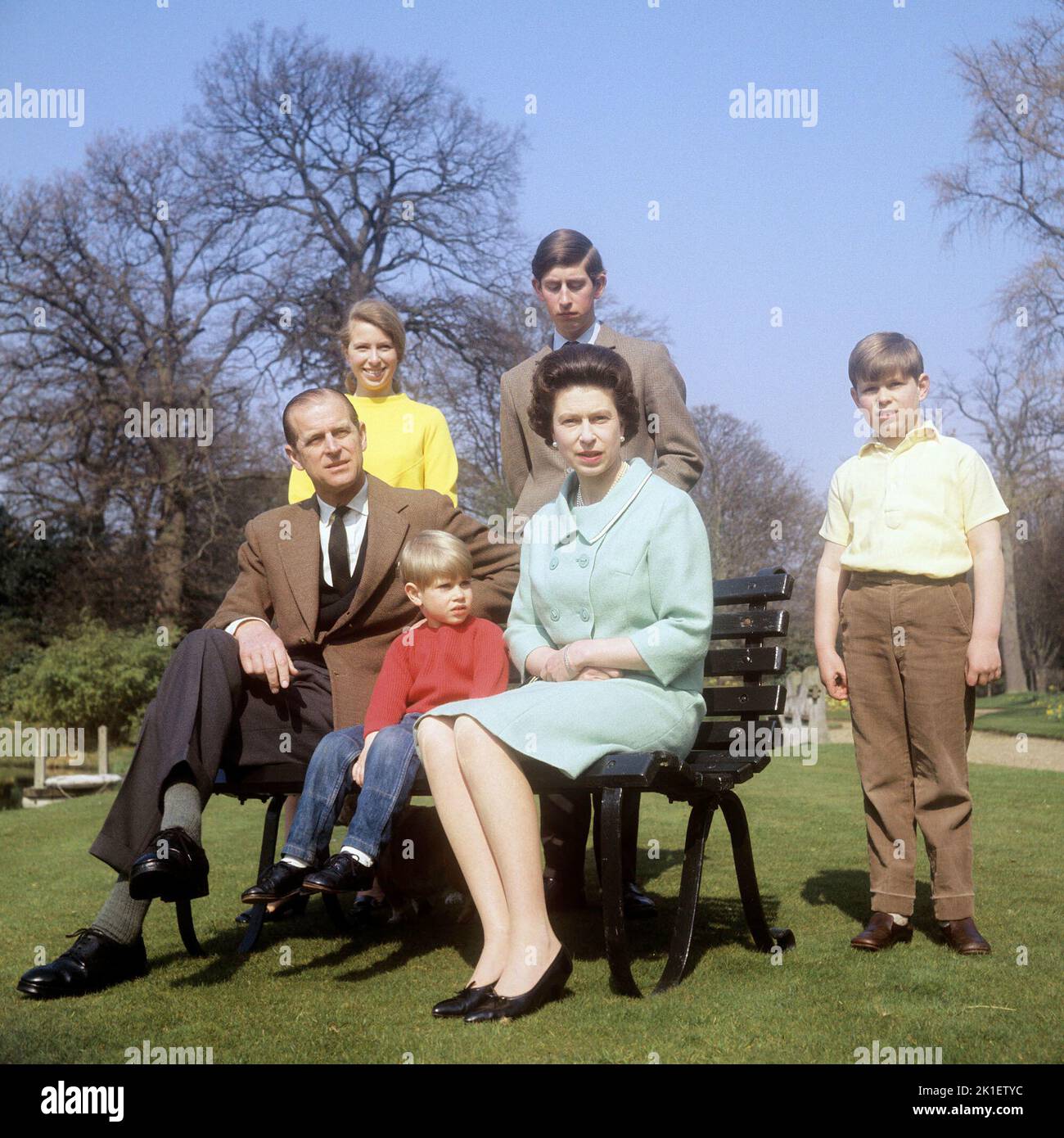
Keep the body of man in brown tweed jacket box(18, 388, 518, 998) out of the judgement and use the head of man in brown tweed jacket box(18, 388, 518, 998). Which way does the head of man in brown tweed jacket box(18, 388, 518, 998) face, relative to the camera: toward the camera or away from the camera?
toward the camera

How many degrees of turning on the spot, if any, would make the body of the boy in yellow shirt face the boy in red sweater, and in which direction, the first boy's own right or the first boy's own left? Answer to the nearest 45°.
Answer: approximately 45° to the first boy's own right

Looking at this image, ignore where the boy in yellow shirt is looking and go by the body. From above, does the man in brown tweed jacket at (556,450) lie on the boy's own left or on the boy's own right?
on the boy's own right

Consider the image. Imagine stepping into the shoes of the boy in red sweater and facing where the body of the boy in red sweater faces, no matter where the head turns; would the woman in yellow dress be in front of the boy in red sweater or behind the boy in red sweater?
behind

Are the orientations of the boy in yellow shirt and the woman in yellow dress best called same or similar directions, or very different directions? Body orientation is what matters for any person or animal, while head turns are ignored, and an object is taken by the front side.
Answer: same or similar directions

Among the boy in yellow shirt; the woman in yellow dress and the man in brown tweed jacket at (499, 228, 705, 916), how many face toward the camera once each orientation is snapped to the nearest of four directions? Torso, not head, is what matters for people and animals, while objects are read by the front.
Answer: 3

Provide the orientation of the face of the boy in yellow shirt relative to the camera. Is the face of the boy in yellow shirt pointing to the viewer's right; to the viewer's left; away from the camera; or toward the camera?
toward the camera

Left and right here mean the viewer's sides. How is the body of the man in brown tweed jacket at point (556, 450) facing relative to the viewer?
facing the viewer

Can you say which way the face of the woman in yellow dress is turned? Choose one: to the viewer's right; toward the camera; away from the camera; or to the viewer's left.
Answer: toward the camera

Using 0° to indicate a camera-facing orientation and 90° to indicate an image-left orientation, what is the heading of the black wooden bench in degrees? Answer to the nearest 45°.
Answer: approximately 45°

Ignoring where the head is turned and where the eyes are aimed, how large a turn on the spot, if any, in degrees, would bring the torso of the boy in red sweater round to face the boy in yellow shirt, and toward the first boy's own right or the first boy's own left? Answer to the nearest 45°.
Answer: approximately 135° to the first boy's own left

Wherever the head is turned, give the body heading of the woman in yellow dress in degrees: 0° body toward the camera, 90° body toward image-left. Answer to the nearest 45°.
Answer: approximately 0°

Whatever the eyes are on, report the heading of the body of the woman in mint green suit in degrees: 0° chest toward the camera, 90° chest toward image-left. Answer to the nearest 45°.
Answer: approximately 45°
